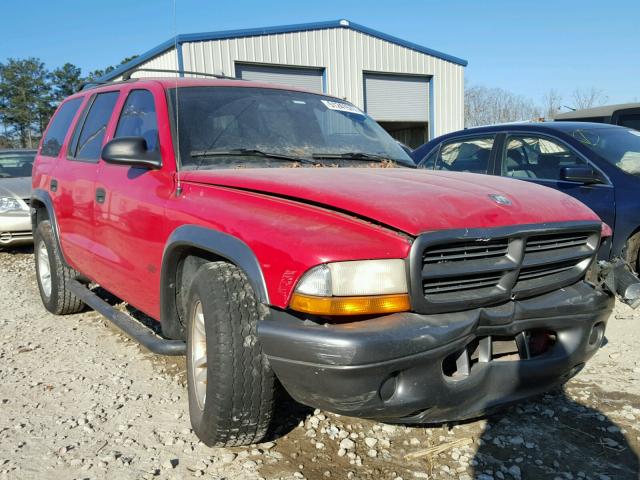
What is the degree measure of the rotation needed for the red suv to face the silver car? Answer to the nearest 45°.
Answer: approximately 180°

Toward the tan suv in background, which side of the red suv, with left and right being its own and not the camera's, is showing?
left

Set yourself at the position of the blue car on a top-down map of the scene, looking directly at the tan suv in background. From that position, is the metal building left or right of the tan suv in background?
left

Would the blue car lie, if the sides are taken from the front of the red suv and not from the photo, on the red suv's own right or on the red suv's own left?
on the red suv's own left

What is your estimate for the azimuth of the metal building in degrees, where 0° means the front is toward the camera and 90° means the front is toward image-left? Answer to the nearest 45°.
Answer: approximately 315°

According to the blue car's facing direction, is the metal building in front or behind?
behind

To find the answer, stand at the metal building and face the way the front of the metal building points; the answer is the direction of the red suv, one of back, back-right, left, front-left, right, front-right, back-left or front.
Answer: front-right

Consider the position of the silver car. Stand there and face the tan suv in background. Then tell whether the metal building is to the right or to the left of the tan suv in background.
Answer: left
